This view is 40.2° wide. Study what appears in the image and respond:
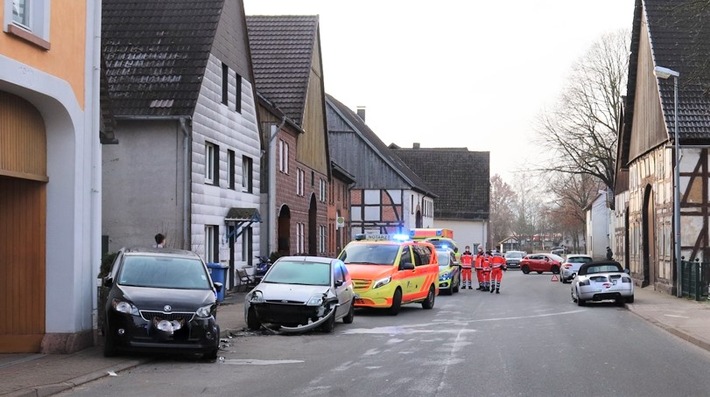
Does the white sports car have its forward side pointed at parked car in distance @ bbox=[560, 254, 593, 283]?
yes

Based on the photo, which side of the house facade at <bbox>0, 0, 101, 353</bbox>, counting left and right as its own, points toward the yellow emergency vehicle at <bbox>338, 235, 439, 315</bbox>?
left

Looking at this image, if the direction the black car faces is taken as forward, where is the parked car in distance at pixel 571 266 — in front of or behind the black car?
behind

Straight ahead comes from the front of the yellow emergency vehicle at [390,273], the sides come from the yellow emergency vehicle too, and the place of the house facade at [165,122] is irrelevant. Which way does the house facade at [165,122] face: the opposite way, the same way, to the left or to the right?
to the left

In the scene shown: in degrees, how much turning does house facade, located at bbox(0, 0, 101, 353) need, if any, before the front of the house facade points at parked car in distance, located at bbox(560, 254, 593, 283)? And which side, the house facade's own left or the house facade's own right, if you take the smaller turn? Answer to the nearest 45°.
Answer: approximately 90° to the house facade's own left

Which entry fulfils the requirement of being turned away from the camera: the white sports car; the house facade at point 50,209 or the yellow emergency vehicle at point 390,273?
the white sports car

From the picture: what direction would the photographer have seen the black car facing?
facing the viewer

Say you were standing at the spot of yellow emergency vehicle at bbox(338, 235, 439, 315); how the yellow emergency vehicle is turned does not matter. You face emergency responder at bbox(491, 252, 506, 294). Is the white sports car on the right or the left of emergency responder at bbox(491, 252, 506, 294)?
right

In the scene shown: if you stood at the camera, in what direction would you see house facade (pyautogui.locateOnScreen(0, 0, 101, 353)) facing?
facing the viewer and to the right of the viewer

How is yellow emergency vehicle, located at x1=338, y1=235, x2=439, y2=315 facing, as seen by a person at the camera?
facing the viewer and to the left of the viewer

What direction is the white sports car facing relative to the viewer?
away from the camera

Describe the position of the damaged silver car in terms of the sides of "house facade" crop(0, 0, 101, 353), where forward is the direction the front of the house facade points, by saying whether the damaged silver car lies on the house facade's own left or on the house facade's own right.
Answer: on the house facade's own left

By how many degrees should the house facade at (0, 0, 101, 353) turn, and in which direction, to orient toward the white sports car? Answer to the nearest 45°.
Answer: approximately 90° to its left

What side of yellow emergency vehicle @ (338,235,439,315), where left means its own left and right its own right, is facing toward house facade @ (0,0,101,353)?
front

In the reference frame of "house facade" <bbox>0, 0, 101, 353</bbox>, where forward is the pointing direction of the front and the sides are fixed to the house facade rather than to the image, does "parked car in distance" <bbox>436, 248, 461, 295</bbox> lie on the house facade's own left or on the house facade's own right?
on the house facade's own left
